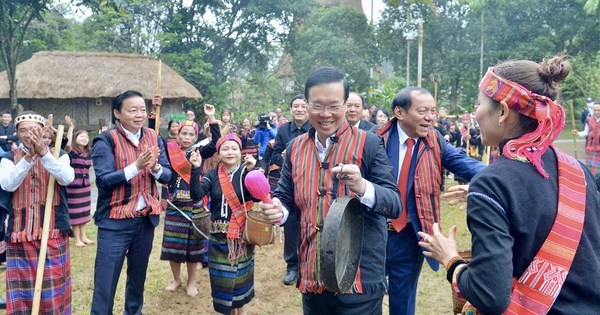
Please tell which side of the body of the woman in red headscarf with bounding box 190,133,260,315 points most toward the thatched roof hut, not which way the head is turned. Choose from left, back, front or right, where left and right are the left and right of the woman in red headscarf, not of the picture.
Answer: back

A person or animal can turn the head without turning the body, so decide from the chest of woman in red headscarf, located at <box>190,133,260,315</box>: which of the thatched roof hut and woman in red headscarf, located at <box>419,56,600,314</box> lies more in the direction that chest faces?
the woman in red headscarf

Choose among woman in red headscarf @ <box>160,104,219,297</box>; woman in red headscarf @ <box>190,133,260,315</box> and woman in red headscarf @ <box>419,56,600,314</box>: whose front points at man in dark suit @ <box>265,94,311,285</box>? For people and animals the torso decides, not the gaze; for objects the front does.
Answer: woman in red headscarf @ <box>419,56,600,314</box>

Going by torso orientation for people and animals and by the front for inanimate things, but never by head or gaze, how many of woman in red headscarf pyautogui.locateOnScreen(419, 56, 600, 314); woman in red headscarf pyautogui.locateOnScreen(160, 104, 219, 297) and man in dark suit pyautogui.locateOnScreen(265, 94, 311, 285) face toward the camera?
2

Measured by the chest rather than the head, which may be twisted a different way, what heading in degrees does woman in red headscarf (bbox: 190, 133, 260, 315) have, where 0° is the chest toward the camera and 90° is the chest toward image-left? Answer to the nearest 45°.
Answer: approximately 0°

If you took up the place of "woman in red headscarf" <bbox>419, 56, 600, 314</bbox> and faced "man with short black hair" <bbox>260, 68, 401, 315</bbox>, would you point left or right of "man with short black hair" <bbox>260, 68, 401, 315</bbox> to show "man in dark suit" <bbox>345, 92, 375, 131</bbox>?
right

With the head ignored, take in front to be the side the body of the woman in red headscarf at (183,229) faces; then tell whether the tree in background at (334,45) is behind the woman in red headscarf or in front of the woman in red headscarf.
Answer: behind

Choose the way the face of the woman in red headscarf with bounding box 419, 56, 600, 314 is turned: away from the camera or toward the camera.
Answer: away from the camera

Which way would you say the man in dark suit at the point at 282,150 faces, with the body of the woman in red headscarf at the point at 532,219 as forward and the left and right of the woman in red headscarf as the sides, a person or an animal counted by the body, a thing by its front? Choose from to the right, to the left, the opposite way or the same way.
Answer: the opposite way

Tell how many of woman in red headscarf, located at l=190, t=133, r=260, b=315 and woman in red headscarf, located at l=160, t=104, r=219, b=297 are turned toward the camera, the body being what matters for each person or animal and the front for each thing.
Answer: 2

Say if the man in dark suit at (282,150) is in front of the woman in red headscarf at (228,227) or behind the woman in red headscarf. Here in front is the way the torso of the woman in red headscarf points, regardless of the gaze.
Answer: behind

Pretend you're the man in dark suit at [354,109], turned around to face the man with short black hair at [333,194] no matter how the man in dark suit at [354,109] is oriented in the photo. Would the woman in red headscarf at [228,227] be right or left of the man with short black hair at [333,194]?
right
